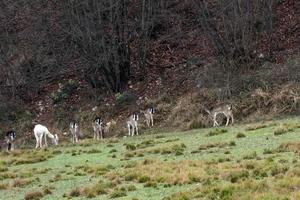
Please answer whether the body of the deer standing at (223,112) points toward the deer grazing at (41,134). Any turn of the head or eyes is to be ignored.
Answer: yes

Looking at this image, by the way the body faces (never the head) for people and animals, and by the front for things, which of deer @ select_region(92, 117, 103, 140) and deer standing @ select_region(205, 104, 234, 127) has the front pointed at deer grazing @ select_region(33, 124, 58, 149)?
deer standing @ select_region(205, 104, 234, 127)

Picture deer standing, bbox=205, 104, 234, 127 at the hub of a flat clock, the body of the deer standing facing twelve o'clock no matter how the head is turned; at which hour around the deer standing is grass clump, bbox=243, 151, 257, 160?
The grass clump is roughly at 9 o'clock from the deer standing.

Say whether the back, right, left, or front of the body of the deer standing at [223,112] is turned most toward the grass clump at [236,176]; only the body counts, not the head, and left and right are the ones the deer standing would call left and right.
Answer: left

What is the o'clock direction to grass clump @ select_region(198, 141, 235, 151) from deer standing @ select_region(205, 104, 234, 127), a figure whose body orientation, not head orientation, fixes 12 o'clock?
The grass clump is roughly at 9 o'clock from the deer standing.

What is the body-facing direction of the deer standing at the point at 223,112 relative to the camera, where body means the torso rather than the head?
to the viewer's left

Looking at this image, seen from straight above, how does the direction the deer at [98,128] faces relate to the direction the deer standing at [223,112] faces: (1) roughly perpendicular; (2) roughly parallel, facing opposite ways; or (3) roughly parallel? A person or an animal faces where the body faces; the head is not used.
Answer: roughly perpendicular
